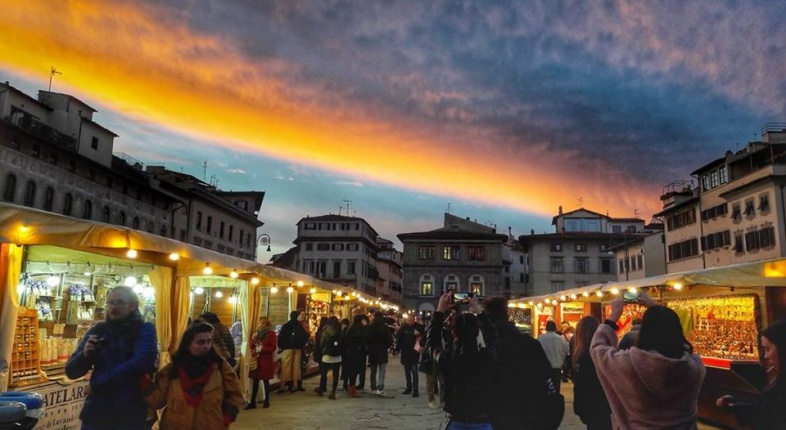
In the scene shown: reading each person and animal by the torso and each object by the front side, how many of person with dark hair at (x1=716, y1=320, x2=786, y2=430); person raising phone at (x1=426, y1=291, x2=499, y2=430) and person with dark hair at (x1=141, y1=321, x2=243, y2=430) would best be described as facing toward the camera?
1

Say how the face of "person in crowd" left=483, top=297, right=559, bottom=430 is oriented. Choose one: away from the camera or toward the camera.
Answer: away from the camera

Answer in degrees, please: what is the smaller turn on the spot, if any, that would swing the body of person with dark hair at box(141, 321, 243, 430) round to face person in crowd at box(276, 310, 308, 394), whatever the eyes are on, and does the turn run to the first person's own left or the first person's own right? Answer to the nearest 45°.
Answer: approximately 180°

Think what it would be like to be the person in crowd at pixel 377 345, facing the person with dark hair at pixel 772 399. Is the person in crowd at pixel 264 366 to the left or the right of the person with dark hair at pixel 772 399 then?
right

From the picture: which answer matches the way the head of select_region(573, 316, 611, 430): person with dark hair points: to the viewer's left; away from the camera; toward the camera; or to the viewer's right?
away from the camera

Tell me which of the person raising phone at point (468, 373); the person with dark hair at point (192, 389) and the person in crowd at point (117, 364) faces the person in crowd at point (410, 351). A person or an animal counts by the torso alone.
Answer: the person raising phone

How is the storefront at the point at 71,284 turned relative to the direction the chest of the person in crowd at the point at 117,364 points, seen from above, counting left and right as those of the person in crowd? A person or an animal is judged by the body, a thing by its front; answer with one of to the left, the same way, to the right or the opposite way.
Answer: to the left

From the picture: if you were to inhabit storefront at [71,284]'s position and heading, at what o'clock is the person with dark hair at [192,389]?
The person with dark hair is roughly at 1 o'clock from the storefront.

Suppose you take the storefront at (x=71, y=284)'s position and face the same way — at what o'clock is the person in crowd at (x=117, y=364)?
The person in crowd is roughly at 1 o'clock from the storefront.

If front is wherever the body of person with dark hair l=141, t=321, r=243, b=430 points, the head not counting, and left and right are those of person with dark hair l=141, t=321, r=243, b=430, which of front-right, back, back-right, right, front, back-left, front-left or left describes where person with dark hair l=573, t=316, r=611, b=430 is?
left

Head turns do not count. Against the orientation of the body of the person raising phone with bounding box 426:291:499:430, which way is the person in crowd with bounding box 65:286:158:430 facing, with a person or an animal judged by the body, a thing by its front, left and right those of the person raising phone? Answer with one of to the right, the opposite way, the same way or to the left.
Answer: the opposite way

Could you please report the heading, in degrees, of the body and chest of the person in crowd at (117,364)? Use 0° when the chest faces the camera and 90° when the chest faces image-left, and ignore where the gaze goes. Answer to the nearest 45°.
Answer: approximately 45°

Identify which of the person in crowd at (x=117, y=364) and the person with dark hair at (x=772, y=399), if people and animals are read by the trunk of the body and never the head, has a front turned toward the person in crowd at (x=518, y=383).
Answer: the person with dark hair

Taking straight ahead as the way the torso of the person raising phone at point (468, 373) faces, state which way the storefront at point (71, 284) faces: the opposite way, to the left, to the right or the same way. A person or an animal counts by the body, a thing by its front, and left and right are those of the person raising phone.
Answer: to the right

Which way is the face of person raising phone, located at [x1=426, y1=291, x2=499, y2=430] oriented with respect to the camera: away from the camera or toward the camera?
away from the camera

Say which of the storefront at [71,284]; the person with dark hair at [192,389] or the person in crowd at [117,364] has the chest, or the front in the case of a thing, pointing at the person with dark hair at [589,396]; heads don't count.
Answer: the storefront

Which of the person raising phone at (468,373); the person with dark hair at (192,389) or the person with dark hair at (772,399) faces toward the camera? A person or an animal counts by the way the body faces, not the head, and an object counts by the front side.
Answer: the person with dark hair at (192,389)

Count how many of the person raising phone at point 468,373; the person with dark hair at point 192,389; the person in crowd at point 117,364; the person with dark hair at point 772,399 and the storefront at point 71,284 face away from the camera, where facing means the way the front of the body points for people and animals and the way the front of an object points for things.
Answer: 1

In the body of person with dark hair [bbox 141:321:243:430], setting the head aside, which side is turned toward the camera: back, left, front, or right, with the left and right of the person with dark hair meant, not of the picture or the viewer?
front

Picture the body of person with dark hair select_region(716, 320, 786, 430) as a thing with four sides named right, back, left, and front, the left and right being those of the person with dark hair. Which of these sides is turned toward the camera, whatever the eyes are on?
left

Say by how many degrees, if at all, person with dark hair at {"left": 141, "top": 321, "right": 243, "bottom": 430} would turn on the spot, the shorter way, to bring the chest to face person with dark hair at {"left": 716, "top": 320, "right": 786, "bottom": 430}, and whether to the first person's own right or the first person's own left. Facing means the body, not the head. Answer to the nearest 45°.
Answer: approximately 45° to the first person's own left
